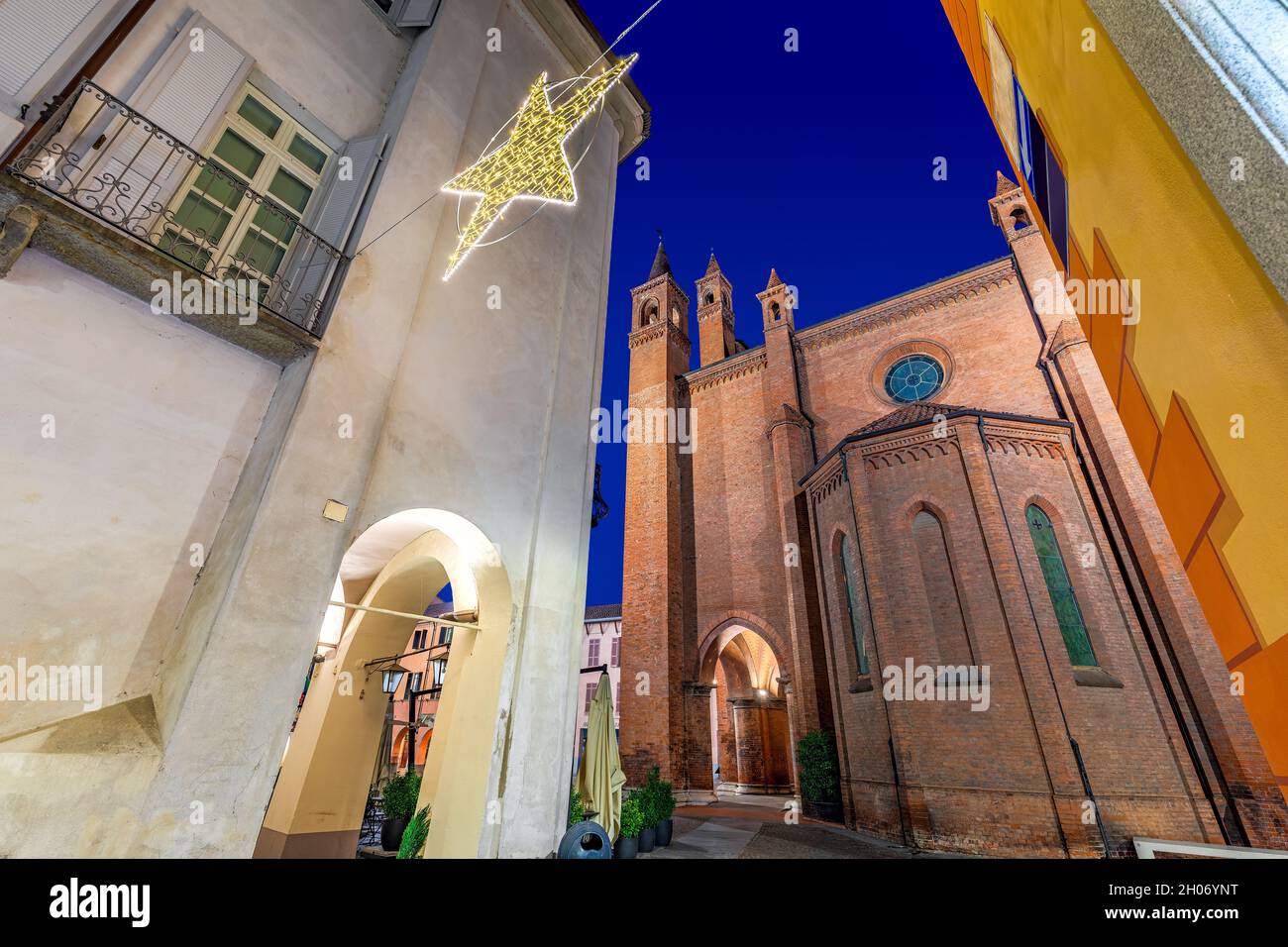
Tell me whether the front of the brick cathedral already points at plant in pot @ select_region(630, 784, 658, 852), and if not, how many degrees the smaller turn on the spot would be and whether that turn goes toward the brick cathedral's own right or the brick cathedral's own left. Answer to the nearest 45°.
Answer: approximately 45° to the brick cathedral's own left

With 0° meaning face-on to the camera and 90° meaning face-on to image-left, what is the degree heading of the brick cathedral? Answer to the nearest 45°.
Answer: approximately 90°

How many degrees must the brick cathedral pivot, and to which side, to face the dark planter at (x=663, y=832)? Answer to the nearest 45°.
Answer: approximately 45° to its left
